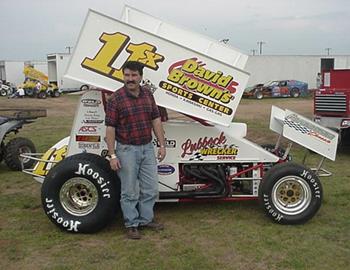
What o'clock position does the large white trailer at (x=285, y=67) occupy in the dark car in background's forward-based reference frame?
The large white trailer is roughly at 3 o'clock from the dark car in background.

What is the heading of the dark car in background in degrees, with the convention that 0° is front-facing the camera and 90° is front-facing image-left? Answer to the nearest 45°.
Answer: approximately 90°

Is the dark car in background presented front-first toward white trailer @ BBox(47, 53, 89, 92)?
yes

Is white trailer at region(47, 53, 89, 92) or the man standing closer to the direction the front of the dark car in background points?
the white trailer

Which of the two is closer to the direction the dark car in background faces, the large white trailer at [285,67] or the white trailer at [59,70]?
the white trailer at [59,70]

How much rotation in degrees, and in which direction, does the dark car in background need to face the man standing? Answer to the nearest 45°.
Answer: approximately 90° to its left
